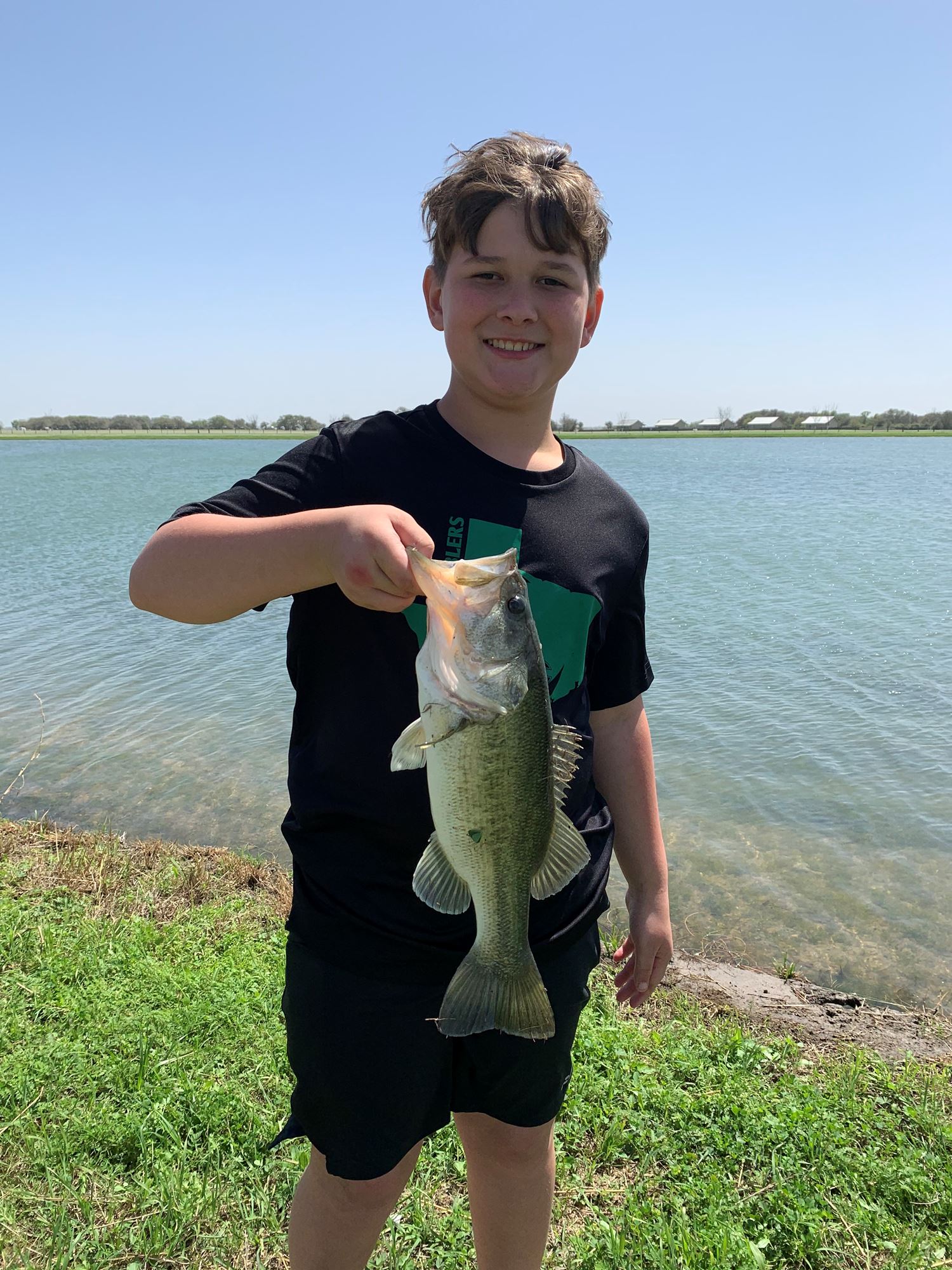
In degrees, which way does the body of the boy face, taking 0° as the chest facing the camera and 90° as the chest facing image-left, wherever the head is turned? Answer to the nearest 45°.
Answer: approximately 0°
